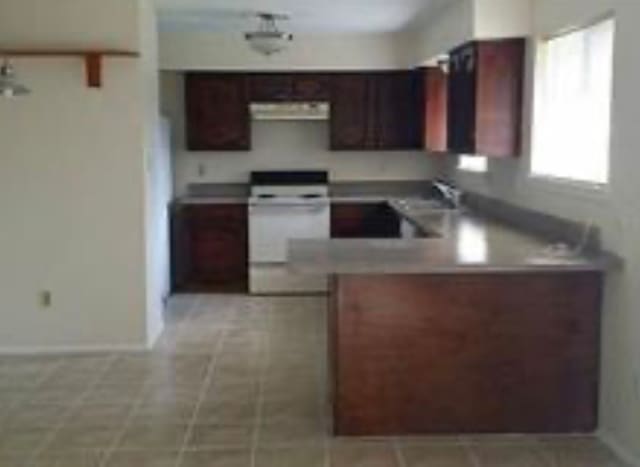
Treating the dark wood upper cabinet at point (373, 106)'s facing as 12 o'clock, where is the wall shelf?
The wall shelf is roughly at 1 o'clock from the dark wood upper cabinet.

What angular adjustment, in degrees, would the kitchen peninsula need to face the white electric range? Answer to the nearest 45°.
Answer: approximately 45° to its left

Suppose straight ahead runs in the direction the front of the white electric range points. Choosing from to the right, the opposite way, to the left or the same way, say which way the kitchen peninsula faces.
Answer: the opposite way

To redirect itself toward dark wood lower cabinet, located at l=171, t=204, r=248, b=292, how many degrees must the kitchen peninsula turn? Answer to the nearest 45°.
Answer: approximately 45° to its left

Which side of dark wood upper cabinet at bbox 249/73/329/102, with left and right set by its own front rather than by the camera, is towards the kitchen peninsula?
front

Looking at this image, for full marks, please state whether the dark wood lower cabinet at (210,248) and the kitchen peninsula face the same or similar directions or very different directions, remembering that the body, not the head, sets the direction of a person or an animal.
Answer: very different directions

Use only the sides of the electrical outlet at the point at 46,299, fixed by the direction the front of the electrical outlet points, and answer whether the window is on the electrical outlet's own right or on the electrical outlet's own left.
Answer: on the electrical outlet's own left

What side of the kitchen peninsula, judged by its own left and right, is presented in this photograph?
back

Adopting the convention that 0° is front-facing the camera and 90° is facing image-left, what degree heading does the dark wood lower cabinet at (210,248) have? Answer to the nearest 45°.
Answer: approximately 0°

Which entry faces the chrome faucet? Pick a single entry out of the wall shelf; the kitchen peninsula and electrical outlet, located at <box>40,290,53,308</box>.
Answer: the kitchen peninsula

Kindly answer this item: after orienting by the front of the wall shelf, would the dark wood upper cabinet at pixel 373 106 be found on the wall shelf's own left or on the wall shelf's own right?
on the wall shelf's own left
